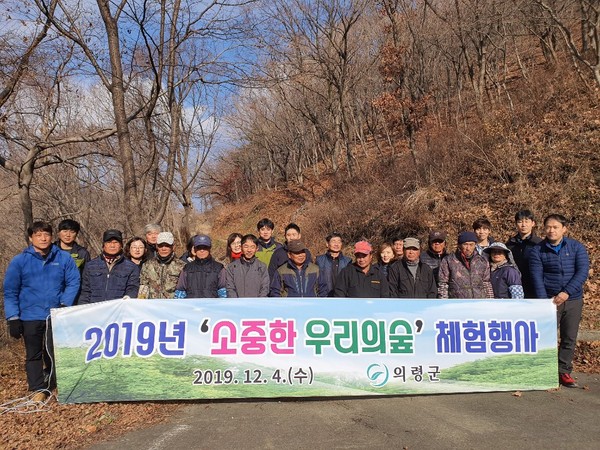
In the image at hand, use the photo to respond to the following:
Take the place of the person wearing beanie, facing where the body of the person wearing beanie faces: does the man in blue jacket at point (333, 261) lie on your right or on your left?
on your right

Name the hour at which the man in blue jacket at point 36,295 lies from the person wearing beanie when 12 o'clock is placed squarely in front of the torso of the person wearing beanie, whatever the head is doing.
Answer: The man in blue jacket is roughly at 2 o'clock from the person wearing beanie.

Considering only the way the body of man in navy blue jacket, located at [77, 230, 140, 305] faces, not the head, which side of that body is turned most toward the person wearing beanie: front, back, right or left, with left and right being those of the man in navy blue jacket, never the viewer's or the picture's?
left

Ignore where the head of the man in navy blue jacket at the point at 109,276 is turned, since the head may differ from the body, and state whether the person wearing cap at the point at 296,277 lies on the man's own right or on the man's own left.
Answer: on the man's own left

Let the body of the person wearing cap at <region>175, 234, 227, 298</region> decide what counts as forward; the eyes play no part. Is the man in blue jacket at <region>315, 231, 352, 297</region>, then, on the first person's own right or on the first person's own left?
on the first person's own left

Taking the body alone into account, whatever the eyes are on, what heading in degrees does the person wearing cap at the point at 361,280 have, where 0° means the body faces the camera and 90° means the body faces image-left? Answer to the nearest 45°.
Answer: approximately 0°
